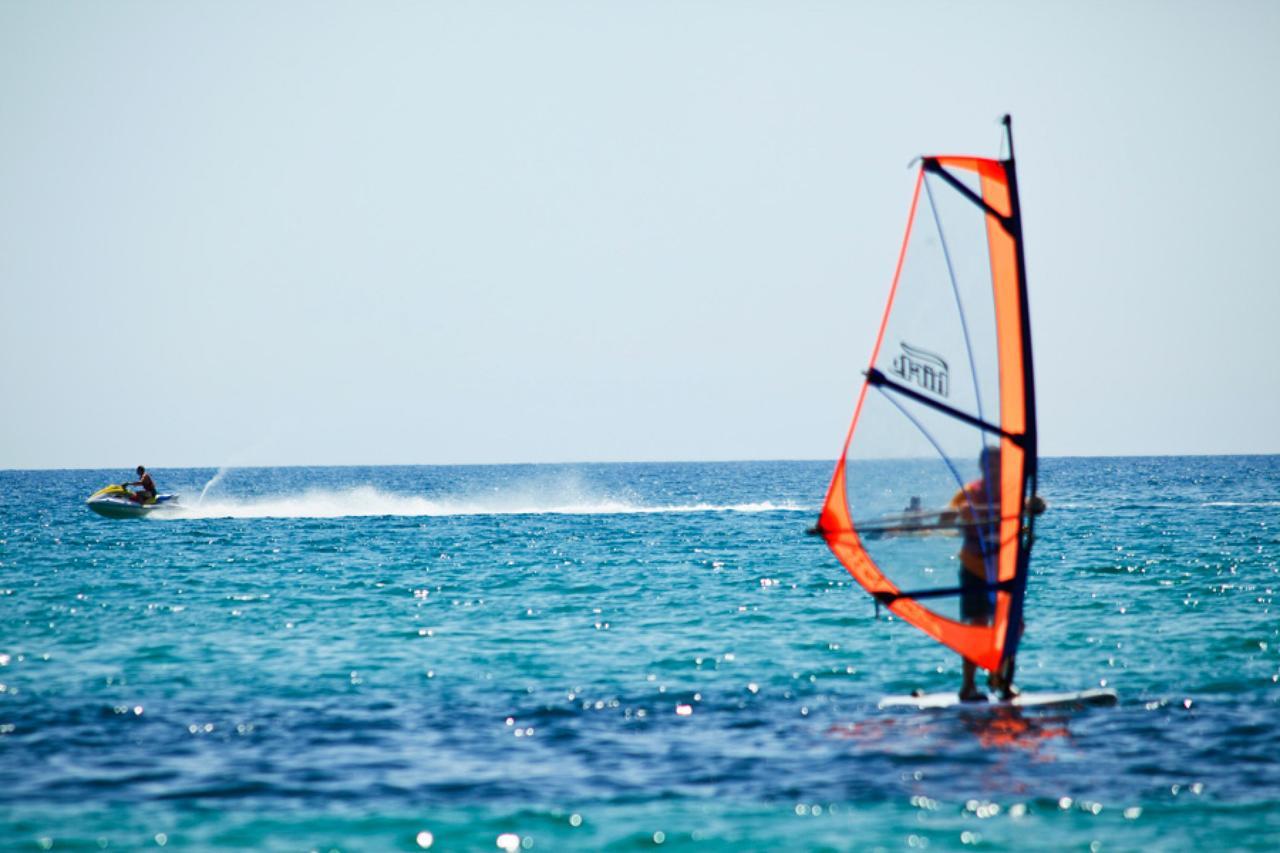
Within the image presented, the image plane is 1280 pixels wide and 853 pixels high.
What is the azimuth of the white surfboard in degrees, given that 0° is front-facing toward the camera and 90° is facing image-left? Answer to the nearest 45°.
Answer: approximately 270°

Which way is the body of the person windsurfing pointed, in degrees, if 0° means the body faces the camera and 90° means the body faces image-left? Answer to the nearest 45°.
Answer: approximately 315°
